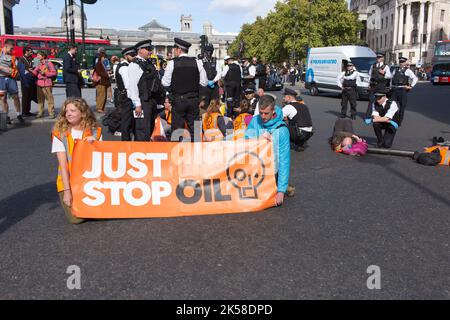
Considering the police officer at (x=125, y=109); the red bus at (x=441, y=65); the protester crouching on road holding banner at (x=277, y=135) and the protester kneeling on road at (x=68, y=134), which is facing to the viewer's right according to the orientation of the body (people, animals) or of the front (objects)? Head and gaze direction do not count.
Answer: the police officer

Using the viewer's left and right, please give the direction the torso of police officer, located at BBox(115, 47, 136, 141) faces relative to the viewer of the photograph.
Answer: facing to the right of the viewer

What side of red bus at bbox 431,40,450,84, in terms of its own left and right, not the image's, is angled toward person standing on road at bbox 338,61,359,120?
front

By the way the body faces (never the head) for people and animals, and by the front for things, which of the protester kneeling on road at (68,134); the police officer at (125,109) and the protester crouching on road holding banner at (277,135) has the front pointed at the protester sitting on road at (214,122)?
the police officer

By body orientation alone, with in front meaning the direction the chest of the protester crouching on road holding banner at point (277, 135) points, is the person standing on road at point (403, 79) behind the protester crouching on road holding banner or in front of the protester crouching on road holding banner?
behind

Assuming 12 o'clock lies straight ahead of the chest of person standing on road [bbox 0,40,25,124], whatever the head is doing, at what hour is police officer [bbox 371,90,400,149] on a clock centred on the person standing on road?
The police officer is roughly at 12 o'clock from the person standing on road.

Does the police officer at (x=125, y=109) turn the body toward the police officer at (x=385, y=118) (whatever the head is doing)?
yes

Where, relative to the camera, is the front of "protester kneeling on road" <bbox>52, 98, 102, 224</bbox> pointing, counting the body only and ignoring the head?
toward the camera

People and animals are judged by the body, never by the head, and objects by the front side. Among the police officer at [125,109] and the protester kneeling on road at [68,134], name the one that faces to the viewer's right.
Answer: the police officer

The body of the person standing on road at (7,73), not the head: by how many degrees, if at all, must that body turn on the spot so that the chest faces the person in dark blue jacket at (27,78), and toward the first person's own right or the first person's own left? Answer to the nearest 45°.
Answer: approximately 135° to the first person's own left

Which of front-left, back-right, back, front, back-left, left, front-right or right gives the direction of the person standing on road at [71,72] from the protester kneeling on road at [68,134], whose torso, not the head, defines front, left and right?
back

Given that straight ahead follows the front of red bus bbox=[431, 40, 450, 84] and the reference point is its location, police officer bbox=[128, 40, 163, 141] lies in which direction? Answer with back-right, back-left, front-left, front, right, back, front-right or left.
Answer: front
